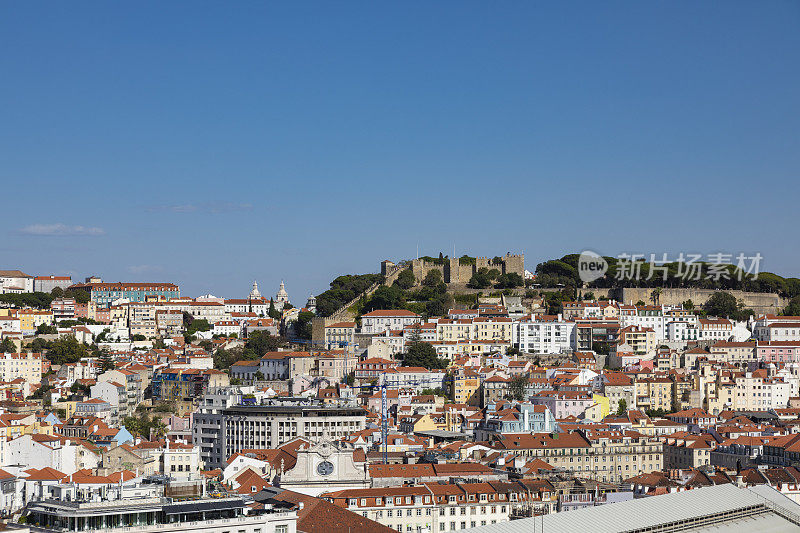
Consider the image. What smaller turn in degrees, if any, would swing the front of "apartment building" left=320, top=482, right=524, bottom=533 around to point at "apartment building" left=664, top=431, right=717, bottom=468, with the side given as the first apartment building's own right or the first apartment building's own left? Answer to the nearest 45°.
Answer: approximately 135° to the first apartment building's own left

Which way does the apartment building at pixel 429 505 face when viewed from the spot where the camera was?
facing the viewer

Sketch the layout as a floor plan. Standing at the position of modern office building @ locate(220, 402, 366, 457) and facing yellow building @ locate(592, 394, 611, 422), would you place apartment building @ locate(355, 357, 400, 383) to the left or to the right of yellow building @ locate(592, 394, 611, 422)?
left

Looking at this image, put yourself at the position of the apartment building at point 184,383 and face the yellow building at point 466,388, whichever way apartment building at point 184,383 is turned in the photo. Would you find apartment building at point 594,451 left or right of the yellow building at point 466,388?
right

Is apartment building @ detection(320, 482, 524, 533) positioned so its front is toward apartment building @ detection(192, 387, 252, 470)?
no

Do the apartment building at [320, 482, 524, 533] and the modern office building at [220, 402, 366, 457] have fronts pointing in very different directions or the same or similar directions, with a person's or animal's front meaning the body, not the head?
same or similar directions

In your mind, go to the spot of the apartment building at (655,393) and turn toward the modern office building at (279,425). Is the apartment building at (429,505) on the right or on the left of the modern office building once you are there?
left

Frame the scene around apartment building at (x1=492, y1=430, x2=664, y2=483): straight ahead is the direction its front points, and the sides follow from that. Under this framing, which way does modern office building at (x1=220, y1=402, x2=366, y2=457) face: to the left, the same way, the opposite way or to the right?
the same way

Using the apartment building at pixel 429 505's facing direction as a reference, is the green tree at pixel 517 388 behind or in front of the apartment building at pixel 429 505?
behind

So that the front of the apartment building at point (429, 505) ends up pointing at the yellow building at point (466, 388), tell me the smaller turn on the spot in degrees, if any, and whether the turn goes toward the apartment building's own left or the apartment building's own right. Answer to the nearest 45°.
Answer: approximately 180°

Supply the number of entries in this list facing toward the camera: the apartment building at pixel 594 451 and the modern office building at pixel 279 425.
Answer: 2

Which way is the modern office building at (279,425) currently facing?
toward the camera

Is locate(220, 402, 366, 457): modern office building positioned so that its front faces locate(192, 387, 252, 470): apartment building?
no

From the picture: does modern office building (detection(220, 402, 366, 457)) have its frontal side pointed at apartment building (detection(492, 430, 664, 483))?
no

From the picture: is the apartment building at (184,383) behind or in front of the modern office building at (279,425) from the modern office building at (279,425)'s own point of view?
behind

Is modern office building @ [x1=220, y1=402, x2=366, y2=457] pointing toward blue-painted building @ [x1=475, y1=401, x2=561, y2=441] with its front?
no

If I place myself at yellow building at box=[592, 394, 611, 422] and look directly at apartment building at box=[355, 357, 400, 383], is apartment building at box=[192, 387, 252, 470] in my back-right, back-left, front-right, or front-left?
front-left

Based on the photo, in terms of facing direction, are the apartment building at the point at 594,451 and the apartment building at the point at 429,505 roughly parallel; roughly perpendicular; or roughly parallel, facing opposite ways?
roughly parallel

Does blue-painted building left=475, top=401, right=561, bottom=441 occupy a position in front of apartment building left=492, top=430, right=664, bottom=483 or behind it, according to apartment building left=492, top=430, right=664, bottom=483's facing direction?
behind
